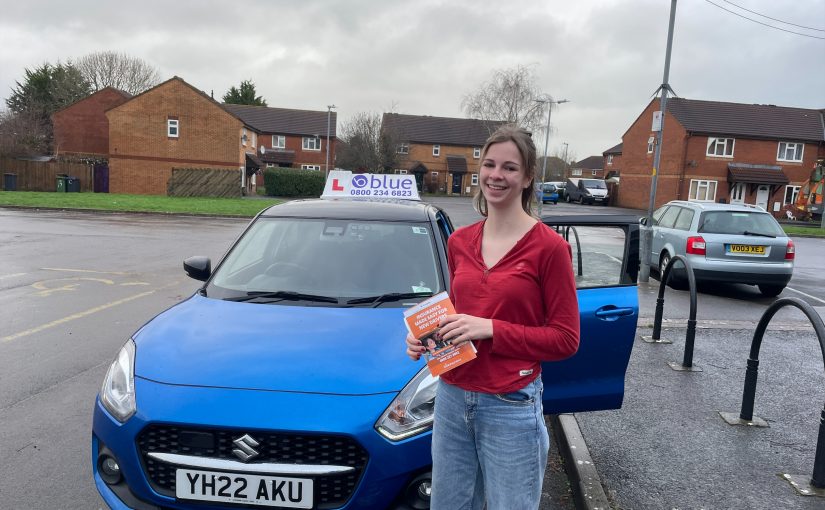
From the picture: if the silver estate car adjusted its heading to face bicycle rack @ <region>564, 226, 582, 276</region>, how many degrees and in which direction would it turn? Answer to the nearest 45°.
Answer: approximately 135° to its left

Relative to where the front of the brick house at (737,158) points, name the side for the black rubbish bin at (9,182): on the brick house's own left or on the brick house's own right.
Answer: on the brick house's own right

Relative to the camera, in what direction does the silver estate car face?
facing away from the viewer and to the left of the viewer

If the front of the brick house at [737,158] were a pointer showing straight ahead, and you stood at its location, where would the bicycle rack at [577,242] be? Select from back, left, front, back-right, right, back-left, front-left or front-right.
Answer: front-right

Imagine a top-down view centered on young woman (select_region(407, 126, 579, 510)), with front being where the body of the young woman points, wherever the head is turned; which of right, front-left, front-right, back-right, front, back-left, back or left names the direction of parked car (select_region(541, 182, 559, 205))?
back-right

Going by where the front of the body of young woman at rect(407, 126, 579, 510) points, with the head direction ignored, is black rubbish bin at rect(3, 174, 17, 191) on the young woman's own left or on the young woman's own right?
on the young woman's own right

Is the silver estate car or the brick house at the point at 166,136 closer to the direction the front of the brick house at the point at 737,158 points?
the silver estate car

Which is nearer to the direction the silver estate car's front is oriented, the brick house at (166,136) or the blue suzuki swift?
the brick house

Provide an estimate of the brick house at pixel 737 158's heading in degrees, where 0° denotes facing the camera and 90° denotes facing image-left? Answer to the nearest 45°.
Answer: approximately 315°

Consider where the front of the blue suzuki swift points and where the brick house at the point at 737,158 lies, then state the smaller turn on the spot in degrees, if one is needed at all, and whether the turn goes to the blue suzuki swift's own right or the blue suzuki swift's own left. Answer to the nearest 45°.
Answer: approximately 180°

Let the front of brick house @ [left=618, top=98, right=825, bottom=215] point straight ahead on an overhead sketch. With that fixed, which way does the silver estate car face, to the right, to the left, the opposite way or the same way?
the opposite way
